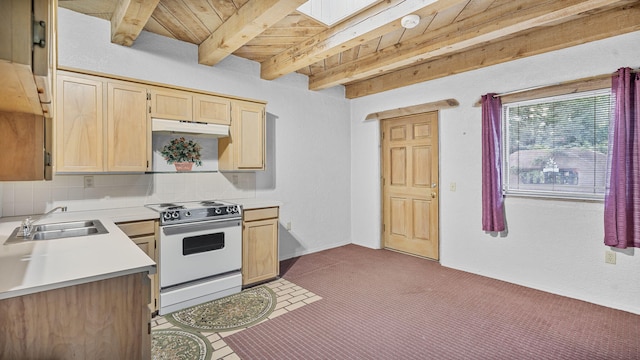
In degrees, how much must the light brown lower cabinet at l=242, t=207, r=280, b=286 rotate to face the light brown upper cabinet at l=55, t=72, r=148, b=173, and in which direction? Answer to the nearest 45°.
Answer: approximately 135° to its right

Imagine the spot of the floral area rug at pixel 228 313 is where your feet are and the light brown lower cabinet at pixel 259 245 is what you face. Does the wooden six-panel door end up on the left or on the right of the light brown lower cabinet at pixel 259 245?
right

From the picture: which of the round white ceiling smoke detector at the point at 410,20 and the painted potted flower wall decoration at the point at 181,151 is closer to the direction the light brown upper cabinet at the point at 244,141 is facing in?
the round white ceiling smoke detector

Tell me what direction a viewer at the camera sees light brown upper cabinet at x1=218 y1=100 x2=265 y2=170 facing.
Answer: facing the viewer and to the right of the viewer

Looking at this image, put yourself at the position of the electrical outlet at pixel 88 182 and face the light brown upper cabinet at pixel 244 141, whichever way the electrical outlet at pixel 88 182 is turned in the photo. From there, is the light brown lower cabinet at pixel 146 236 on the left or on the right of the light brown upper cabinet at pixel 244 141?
right

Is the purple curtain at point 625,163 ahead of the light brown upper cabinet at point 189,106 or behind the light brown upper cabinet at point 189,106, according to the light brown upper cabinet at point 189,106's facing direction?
ahead

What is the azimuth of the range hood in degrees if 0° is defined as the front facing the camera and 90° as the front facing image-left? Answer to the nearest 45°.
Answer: approximately 315°

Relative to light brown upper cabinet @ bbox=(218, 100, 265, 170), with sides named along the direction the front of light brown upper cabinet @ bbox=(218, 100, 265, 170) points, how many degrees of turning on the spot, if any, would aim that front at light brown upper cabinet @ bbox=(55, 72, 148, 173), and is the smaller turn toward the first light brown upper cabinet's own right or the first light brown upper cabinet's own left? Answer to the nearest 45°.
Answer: approximately 90° to the first light brown upper cabinet's own right
